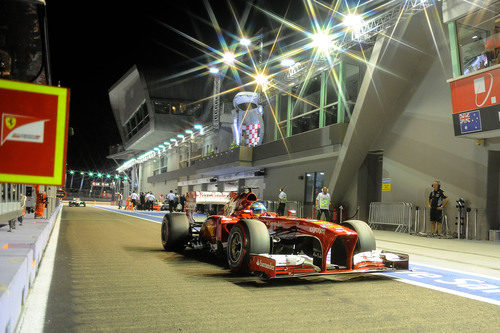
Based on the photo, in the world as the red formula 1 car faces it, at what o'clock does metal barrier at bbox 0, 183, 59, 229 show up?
The metal barrier is roughly at 5 o'clock from the red formula 1 car.

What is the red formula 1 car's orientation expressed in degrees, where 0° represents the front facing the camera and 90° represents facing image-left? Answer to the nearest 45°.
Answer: approximately 315°

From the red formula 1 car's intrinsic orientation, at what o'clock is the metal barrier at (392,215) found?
The metal barrier is roughly at 8 o'clock from the red formula 1 car.

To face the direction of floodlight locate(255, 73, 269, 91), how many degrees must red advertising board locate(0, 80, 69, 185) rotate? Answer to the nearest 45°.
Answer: approximately 135° to its left

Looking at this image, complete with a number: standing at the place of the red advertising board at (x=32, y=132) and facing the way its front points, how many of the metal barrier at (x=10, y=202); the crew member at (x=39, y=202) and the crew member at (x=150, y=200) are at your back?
3

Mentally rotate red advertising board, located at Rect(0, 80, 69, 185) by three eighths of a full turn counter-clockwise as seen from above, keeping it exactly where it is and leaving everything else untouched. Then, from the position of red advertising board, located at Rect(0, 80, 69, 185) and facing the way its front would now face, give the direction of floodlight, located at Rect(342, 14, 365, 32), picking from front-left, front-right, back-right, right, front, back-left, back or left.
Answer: front

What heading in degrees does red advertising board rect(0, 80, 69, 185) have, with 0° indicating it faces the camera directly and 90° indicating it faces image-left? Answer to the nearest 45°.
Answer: approximately 0°

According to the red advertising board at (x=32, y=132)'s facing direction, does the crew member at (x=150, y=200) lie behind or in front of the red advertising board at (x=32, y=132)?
behind

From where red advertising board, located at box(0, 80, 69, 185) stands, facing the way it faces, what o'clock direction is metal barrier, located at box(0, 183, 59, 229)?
The metal barrier is roughly at 6 o'clock from the red advertising board.

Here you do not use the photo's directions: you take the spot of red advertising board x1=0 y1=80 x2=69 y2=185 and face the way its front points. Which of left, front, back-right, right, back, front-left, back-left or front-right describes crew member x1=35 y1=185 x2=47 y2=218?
back
